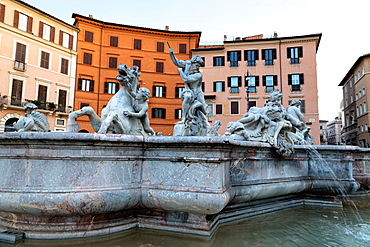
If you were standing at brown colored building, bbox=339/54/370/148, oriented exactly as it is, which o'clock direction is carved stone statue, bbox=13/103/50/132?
The carved stone statue is roughly at 11 o'clock from the brown colored building.

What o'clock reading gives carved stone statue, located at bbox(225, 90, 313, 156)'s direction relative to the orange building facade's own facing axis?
The carved stone statue is roughly at 12 o'clock from the orange building facade.

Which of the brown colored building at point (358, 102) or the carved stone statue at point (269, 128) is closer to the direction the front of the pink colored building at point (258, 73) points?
the carved stone statue

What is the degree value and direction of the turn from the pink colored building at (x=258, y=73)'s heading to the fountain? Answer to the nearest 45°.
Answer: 0° — it already faces it

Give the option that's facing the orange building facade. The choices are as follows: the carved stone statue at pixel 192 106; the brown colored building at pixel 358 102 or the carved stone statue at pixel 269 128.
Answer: the brown colored building

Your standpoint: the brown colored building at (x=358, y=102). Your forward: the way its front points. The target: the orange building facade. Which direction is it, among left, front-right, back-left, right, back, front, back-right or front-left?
front

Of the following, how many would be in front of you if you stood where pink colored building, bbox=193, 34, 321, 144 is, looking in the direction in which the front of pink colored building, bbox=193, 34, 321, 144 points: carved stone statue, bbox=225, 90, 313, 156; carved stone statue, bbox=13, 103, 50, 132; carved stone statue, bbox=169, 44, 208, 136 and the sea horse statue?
4

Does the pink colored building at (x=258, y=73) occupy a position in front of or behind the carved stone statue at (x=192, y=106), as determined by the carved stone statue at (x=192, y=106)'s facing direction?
behind

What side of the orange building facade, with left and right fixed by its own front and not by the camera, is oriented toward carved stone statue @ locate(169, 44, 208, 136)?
front

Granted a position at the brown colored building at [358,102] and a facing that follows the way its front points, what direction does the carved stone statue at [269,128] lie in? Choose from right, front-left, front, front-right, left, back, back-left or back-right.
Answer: front-left

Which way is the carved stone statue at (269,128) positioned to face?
toward the camera

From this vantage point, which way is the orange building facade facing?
toward the camera

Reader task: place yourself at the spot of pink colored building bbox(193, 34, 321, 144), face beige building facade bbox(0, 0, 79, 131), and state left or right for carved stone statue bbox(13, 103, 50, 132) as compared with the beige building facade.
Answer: left

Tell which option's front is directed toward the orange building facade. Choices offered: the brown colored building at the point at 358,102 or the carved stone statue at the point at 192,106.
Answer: the brown colored building

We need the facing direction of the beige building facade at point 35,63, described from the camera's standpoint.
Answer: facing the viewer and to the right of the viewer

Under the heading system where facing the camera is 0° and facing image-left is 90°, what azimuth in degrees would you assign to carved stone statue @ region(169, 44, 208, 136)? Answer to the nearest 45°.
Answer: approximately 45°

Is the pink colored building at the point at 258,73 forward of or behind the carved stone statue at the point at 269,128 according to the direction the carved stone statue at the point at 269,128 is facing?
behind

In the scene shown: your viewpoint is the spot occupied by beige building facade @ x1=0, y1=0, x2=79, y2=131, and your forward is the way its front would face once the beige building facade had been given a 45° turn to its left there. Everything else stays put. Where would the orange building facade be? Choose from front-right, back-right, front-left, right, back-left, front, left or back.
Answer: front
